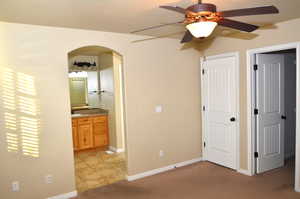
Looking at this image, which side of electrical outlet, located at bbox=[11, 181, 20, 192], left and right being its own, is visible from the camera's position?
front

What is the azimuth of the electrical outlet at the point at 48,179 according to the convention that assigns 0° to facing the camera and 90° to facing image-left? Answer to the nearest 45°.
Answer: approximately 0°

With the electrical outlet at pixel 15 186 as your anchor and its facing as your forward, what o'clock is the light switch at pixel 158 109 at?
the light switch at pixel 158 109 is roughly at 9 o'clock from the electrical outlet at pixel 15 186.

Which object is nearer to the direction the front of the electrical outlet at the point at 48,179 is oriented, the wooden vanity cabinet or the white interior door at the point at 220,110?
the white interior door

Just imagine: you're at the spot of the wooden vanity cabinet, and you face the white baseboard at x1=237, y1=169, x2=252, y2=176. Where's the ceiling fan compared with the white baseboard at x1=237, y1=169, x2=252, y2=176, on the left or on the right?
right

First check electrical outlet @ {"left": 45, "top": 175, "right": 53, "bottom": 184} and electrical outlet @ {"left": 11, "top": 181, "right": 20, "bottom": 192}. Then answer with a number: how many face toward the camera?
2

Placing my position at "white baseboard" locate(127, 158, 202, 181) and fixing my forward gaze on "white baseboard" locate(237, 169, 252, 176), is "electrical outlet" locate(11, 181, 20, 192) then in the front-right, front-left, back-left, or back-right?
back-right

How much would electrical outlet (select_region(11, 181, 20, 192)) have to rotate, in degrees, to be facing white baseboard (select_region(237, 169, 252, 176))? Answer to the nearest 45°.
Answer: approximately 90° to its left

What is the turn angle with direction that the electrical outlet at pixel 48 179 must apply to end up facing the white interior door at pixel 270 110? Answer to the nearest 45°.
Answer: approximately 90° to its left

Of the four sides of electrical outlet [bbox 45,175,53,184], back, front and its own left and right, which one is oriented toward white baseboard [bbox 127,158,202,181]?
left

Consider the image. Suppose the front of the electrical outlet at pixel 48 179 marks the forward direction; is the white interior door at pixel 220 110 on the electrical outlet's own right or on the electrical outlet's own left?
on the electrical outlet's own left

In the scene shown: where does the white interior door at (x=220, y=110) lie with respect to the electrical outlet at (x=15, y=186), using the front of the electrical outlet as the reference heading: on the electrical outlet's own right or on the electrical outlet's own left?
on the electrical outlet's own left

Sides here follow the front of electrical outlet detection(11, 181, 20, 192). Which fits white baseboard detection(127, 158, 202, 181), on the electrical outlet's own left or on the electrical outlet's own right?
on the electrical outlet's own left
